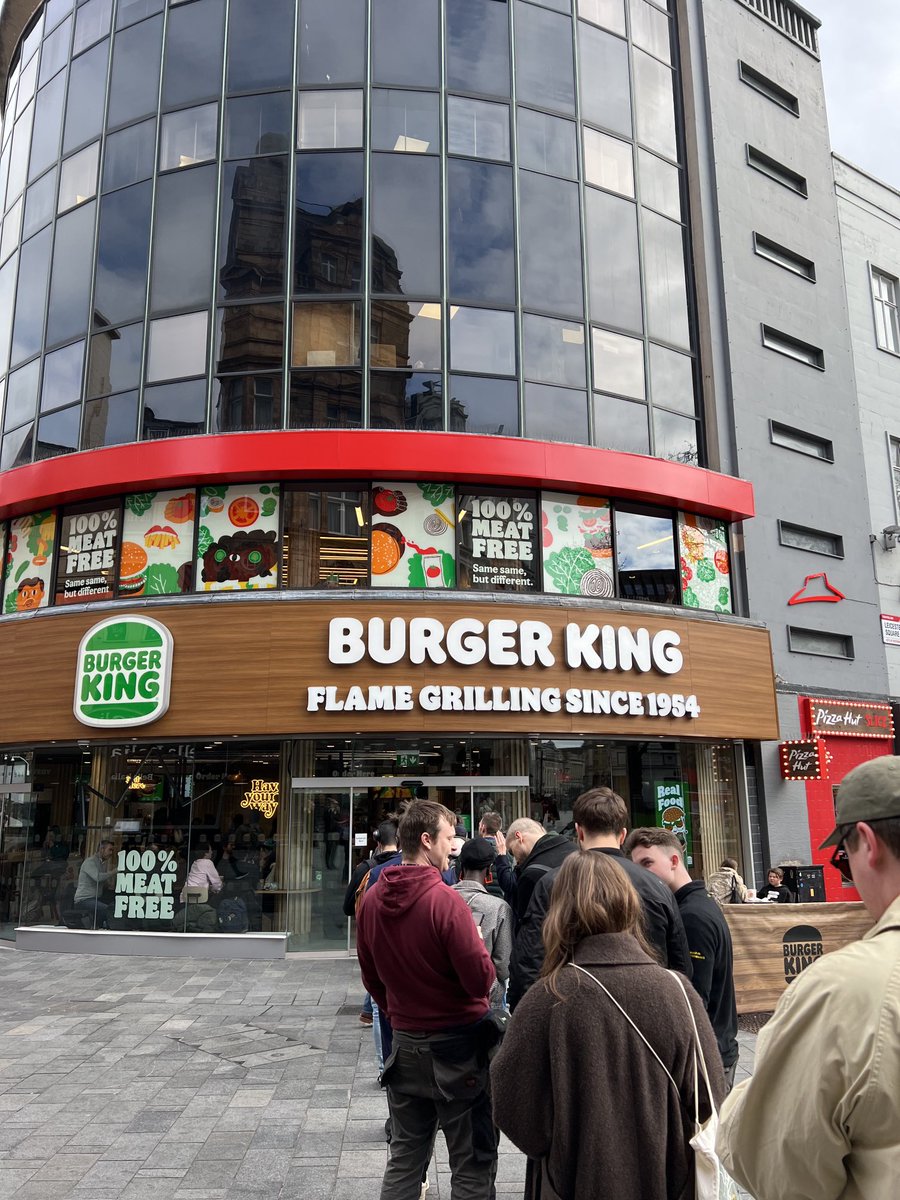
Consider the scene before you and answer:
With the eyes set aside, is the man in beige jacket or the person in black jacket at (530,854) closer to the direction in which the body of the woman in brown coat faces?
the person in black jacket

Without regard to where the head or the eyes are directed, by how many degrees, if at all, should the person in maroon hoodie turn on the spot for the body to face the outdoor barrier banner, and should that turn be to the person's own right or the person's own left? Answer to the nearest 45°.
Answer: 0° — they already face it

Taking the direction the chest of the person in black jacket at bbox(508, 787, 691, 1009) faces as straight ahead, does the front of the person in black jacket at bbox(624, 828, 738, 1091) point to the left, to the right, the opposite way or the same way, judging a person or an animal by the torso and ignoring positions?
to the left

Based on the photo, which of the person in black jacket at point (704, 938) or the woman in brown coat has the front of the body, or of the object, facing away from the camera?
the woman in brown coat

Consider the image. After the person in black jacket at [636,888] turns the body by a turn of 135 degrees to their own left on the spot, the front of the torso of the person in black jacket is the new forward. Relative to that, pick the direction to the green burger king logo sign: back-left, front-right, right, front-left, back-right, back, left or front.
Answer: right

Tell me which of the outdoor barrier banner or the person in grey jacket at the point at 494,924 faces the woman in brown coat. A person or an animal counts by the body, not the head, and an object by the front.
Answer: the outdoor barrier banner

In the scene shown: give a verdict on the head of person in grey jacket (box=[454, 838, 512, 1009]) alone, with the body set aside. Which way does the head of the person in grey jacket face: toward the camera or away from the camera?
away from the camera

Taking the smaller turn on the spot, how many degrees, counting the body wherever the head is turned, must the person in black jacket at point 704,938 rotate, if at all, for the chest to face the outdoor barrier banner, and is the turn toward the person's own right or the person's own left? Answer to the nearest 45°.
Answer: approximately 90° to the person's own right

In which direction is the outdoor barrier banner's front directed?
toward the camera

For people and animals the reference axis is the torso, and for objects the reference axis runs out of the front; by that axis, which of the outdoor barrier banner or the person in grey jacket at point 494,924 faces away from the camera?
the person in grey jacket

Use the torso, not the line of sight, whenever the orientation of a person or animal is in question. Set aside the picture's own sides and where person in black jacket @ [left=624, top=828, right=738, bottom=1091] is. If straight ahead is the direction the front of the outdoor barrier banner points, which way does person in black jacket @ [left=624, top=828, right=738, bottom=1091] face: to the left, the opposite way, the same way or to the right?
to the right

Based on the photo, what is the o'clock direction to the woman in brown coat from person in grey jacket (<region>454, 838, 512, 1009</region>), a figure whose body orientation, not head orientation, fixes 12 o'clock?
The woman in brown coat is roughly at 6 o'clock from the person in grey jacket.

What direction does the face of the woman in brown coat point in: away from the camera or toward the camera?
away from the camera

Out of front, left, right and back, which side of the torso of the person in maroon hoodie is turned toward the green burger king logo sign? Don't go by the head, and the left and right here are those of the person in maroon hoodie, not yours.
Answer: left

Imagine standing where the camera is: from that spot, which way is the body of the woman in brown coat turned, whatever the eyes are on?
away from the camera

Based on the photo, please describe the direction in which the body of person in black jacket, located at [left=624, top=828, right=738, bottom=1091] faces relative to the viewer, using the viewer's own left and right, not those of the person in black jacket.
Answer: facing to the left of the viewer

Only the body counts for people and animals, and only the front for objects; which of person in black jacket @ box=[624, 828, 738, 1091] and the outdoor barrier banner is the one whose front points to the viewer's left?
the person in black jacket

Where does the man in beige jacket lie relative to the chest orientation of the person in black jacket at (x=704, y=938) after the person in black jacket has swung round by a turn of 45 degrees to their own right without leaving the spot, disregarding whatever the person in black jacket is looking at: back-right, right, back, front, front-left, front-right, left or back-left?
back-left

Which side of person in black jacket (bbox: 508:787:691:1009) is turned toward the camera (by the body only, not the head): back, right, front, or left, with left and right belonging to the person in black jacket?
back
